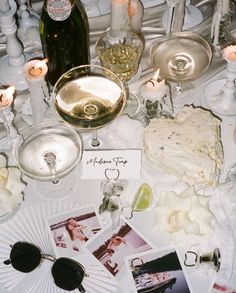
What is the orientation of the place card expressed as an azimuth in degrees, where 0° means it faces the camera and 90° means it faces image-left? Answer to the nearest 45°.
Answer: approximately 0°
